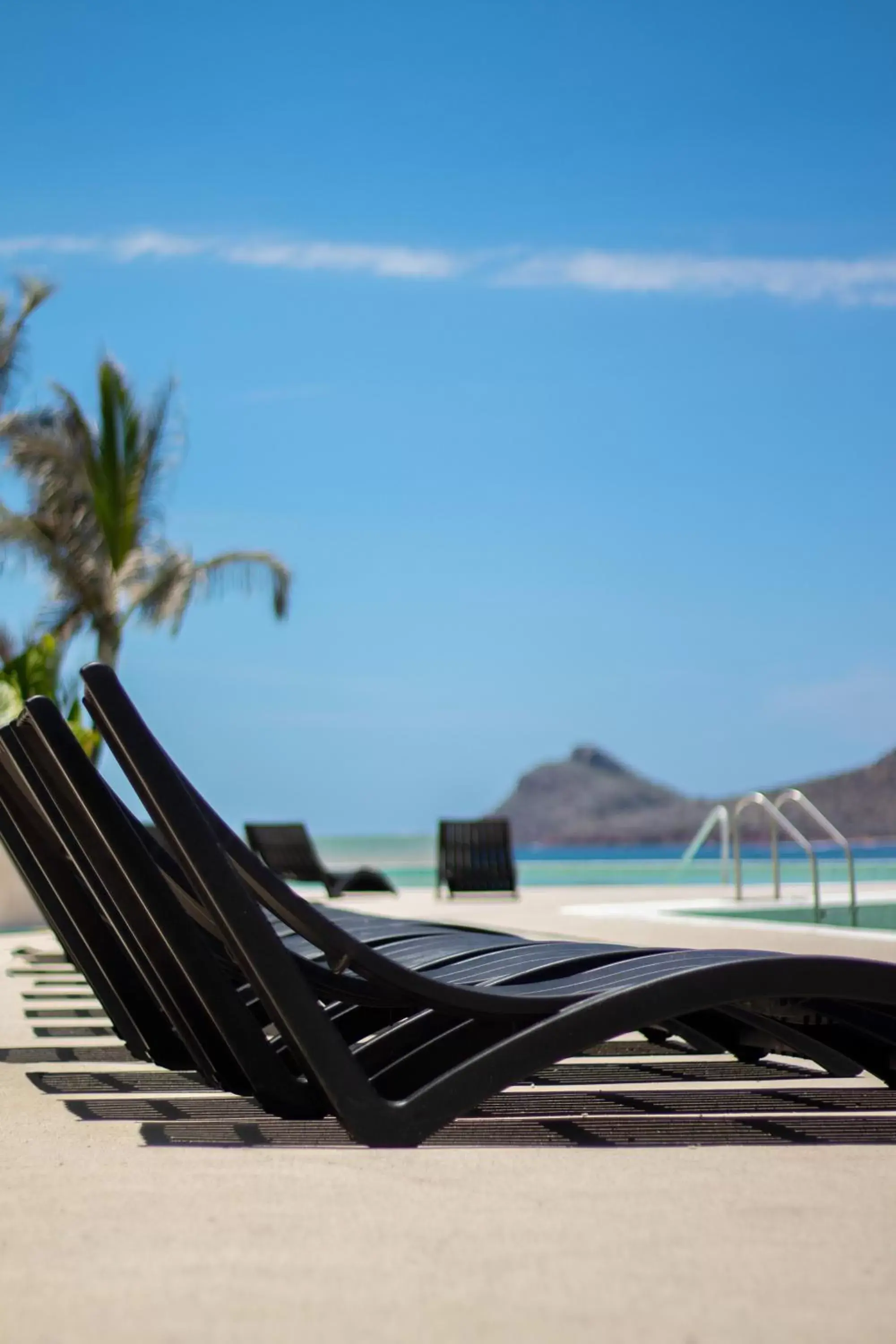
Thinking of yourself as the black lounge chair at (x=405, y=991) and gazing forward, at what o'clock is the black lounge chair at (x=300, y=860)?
the black lounge chair at (x=300, y=860) is roughly at 9 o'clock from the black lounge chair at (x=405, y=991).

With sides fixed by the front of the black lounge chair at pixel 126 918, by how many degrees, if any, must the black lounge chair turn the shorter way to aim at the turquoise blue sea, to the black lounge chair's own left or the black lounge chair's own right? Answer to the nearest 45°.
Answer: approximately 45° to the black lounge chair's own left

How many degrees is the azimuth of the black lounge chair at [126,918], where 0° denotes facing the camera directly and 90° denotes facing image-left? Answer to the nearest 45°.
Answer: approximately 225°

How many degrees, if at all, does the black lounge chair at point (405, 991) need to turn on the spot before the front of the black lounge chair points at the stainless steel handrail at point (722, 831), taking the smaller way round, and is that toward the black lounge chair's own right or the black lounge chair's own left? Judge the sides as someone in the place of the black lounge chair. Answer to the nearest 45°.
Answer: approximately 90° to the black lounge chair's own left

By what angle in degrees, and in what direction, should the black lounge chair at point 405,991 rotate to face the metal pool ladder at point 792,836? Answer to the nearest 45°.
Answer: approximately 90° to its left

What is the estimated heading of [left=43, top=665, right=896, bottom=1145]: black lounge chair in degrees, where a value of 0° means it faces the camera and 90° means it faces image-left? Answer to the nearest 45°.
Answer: approximately 270°

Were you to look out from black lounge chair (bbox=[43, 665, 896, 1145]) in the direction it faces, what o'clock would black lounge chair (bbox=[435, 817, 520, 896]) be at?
black lounge chair (bbox=[435, 817, 520, 896]) is roughly at 9 o'clock from black lounge chair (bbox=[43, 665, 896, 1145]).

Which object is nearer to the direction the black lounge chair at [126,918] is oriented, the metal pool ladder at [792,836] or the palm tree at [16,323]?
the metal pool ladder
